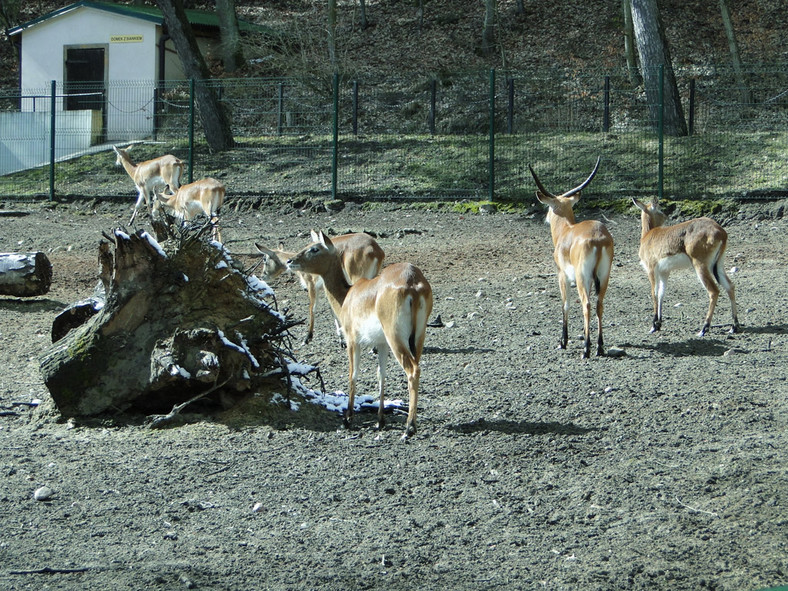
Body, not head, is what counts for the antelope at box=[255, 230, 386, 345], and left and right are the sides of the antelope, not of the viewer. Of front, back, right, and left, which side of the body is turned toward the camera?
left

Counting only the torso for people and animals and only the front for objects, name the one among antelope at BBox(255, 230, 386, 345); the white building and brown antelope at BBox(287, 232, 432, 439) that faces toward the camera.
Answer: the white building

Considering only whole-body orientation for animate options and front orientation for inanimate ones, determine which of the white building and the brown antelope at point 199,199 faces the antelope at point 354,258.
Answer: the white building

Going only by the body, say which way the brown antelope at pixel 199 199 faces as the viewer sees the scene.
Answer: to the viewer's left

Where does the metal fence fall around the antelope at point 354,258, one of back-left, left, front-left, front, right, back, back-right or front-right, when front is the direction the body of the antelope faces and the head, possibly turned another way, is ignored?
right

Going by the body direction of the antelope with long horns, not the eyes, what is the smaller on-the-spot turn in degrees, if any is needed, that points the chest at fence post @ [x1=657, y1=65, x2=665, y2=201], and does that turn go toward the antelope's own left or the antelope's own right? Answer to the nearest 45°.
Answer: approximately 45° to the antelope's own right

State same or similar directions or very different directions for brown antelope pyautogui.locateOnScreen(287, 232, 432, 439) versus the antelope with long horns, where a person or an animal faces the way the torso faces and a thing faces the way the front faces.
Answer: same or similar directions

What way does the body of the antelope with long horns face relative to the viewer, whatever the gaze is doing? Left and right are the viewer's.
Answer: facing away from the viewer and to the left of the viewer

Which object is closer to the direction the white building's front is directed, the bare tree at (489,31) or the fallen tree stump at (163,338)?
the fallen tree stump

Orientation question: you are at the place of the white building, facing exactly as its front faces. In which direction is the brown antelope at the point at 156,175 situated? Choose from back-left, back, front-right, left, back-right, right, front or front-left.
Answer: front

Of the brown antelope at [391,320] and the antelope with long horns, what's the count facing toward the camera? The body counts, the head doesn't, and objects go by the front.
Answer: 0

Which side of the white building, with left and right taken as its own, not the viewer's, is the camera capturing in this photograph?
front

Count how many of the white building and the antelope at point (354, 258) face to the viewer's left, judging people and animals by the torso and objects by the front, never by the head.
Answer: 1

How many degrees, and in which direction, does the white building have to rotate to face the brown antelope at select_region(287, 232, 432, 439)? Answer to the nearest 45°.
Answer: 0° — it already faces it

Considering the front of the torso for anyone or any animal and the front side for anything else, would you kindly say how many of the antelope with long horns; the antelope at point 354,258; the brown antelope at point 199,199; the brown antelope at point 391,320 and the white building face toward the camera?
1
